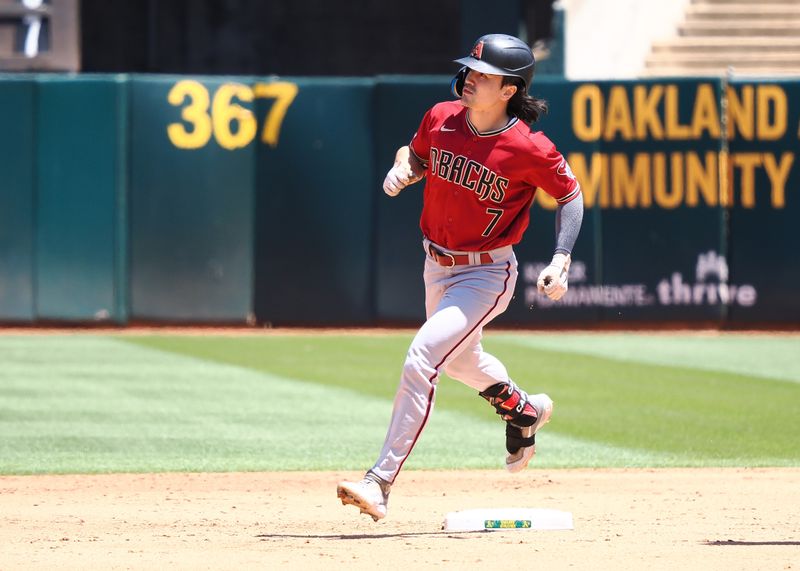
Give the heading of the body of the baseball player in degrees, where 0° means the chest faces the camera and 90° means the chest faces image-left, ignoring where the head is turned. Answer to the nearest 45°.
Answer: approximately 45°
